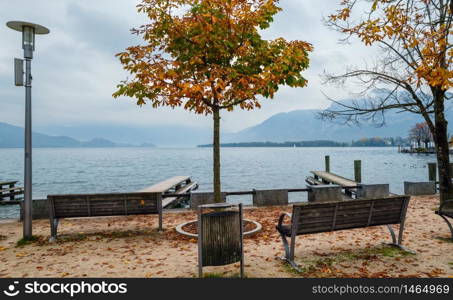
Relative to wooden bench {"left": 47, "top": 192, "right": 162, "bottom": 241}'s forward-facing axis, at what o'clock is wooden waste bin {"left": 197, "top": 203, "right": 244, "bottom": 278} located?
The wooden waste bin is roughly at 5 o'clock from the wooden bench.

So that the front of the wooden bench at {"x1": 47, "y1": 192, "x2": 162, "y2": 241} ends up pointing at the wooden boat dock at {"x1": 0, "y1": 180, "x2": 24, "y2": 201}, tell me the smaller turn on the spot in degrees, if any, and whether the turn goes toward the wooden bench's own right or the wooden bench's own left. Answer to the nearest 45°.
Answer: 0° — it already faces it

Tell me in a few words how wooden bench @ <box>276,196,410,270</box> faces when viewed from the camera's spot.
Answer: facing away from the viewer and to the left of the viewer

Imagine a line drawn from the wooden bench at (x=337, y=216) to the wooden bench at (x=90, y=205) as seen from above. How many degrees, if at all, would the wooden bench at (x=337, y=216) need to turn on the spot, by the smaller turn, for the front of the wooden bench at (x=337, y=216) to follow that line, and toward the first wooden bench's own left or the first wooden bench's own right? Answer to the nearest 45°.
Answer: approximately 45° to the first wooden bench's own left

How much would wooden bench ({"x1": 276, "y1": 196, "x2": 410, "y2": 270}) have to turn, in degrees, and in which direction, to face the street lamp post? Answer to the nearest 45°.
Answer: approximately 45° to its left

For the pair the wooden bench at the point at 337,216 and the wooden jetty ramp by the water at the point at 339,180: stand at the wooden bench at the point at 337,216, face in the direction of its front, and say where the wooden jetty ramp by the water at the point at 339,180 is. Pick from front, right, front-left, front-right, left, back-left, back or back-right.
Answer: front-right

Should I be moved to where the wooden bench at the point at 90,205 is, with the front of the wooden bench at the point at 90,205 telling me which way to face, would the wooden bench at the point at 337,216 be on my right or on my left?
on my right

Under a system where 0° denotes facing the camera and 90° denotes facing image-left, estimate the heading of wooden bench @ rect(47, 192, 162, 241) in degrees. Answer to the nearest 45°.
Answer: approximately 180°

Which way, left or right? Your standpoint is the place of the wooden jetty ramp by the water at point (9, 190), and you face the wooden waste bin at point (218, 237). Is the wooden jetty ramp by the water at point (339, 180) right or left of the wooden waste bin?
left

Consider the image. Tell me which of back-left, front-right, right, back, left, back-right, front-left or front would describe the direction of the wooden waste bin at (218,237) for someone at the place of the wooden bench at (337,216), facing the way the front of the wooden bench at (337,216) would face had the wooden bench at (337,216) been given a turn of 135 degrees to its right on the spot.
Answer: back-right

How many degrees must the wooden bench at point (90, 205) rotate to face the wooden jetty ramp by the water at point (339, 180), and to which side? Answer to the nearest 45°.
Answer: approximately 45° to its right
